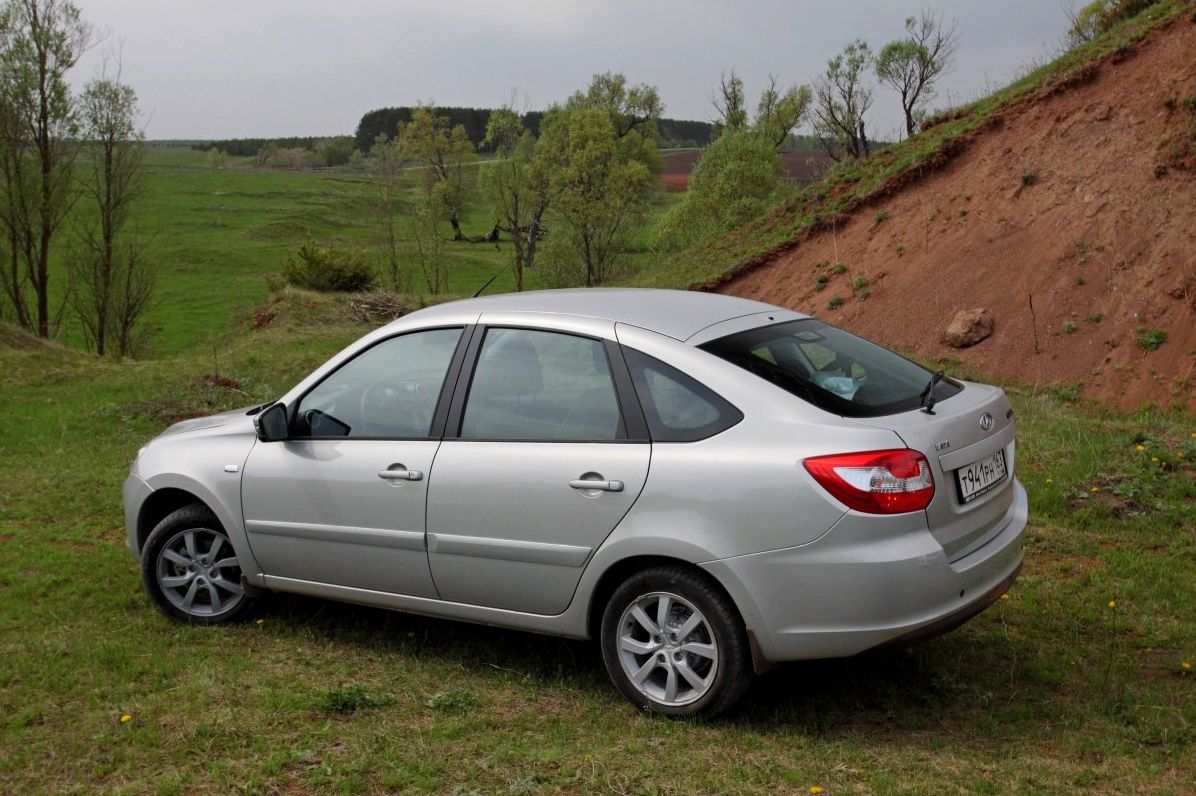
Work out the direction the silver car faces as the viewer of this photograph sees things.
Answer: facing away from the viewer and to the left of the viewer

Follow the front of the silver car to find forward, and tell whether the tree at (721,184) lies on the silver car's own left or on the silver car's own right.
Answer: on the silver car's own right

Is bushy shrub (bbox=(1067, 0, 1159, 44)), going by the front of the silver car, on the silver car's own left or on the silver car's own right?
on the silver car's own right

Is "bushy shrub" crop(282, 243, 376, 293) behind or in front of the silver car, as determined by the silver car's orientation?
in front

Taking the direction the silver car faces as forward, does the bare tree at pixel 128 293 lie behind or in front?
in front

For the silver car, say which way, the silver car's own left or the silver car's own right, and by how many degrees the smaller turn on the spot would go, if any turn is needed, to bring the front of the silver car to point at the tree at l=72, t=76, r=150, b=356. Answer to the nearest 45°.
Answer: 0° — it already faces it

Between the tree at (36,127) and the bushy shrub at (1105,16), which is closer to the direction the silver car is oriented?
the tree

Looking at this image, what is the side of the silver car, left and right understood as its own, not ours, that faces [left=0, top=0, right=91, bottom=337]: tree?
front
